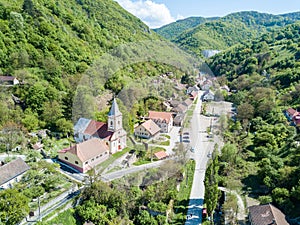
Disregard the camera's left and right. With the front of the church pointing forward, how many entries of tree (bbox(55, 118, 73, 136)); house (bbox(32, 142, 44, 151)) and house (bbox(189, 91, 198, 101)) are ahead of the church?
1

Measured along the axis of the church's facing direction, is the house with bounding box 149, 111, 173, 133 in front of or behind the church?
in front

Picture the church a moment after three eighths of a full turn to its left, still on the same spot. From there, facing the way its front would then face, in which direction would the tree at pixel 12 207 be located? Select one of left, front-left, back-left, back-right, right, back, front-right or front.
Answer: left

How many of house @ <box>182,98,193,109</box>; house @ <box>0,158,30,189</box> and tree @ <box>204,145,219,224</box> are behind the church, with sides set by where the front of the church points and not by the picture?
1

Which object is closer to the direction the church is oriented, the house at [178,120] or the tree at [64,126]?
the house

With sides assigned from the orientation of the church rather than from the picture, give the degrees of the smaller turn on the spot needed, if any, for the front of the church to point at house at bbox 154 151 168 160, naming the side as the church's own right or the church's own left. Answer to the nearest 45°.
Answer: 0° — it already faces it

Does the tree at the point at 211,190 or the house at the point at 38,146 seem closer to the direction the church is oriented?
the tree
